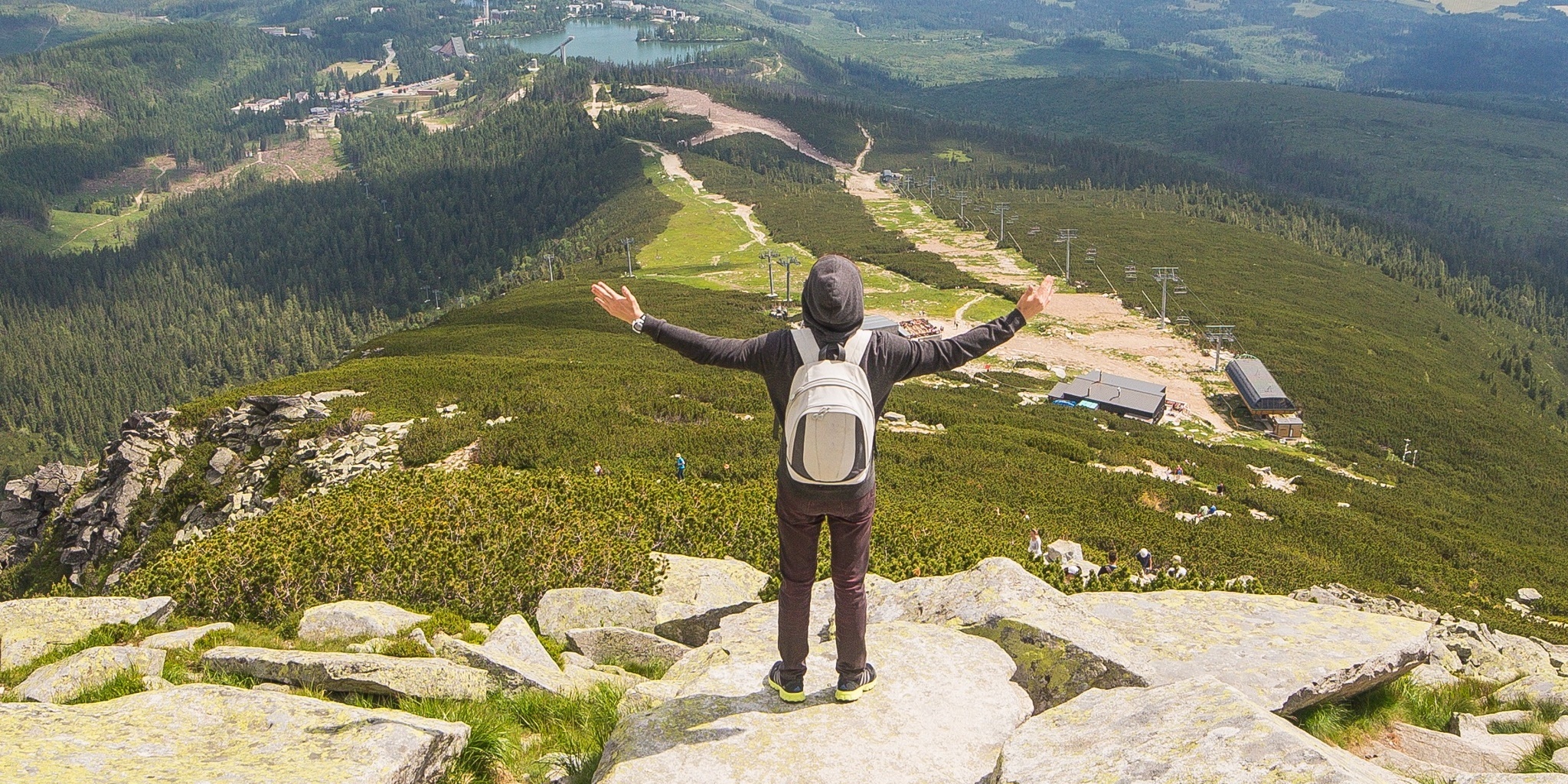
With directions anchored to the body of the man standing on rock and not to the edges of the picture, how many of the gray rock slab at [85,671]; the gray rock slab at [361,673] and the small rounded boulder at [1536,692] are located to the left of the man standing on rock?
2

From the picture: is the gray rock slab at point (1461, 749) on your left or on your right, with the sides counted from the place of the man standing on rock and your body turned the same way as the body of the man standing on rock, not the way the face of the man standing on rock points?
on your right

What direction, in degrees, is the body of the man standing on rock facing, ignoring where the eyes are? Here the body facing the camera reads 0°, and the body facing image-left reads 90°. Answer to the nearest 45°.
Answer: approximately 180°

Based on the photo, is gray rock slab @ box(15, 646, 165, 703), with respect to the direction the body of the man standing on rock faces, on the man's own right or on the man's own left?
on the man's own left

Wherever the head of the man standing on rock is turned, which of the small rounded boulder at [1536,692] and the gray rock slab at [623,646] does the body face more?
the gray rock slab

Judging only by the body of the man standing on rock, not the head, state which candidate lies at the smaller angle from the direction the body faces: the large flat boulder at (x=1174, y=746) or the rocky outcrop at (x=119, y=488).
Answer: the rocky outcrop

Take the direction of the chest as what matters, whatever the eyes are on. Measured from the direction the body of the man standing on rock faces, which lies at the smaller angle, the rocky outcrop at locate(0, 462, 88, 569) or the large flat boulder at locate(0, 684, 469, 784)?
the rocky outcrop

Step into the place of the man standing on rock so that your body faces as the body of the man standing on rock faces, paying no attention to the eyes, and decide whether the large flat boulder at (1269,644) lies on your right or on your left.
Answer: on your right

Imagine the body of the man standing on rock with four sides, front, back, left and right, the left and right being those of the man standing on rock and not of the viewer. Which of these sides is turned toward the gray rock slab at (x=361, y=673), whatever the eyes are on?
left

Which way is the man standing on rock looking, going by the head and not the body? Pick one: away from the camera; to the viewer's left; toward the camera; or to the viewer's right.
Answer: away from the camera
